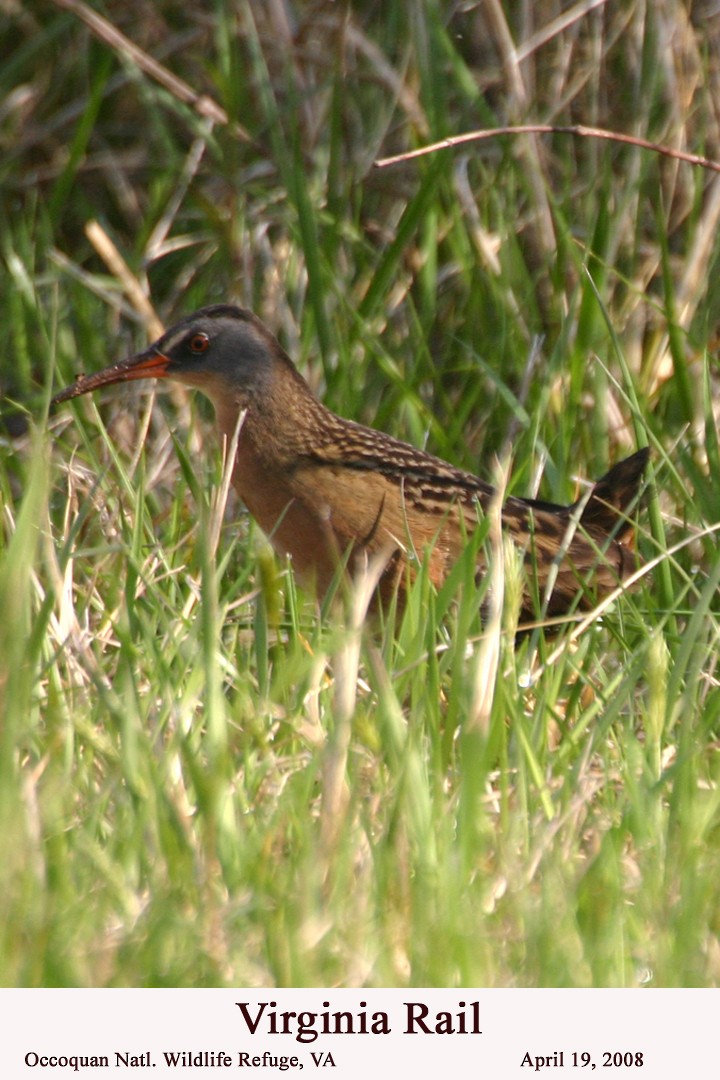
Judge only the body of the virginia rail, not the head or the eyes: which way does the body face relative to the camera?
to the viewer's left
